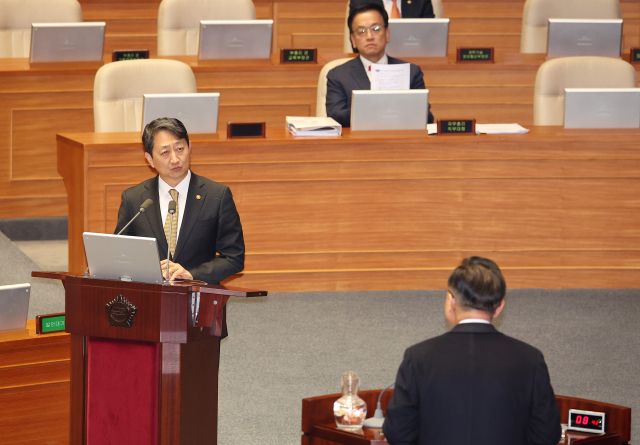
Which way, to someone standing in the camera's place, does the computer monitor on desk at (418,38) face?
facing away from the viewer

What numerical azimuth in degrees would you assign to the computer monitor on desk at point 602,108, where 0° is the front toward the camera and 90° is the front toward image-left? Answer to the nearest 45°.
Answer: approximately 180°

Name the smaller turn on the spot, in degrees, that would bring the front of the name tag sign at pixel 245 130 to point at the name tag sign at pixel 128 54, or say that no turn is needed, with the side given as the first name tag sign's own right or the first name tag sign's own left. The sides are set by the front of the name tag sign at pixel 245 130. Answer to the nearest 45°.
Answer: approximately 135° to the first name tag sign's own right

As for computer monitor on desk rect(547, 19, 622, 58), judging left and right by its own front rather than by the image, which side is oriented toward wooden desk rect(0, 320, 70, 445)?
back

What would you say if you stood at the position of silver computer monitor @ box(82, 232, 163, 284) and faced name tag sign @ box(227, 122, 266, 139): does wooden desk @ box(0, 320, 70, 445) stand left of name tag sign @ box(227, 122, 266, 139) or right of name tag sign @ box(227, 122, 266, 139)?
left

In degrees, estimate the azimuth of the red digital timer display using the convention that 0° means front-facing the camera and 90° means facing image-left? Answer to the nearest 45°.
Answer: approximately 0°

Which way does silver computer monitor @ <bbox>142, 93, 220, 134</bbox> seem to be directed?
away from the camera

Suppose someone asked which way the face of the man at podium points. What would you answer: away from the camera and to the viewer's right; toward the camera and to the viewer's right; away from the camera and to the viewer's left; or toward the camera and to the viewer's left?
toward the camera and to the viewer's right

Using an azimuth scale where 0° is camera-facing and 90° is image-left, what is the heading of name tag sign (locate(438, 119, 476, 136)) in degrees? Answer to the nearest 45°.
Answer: approximately 0°

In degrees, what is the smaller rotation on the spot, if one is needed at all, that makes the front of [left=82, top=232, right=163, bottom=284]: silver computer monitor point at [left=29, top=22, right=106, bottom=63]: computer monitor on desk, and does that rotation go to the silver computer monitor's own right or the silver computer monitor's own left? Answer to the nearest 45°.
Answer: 0° — it already faces it

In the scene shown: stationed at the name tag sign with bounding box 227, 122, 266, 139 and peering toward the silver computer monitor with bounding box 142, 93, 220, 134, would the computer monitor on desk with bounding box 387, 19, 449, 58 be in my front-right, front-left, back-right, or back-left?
back-right
